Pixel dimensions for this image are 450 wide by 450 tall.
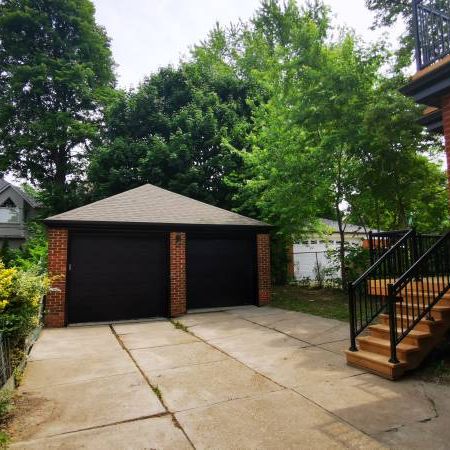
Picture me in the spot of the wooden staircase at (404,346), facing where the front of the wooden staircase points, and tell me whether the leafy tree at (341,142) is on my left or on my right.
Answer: on my right

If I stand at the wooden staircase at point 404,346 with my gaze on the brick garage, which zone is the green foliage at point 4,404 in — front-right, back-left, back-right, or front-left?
front-left

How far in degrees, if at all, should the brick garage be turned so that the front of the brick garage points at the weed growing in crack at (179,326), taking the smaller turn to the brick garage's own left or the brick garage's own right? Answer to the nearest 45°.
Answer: approximately 45° to the brick garage's own left

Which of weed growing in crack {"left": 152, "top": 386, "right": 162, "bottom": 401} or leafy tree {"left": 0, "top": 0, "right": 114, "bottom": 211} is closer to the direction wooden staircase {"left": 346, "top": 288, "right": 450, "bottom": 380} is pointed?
the weed growing in crack

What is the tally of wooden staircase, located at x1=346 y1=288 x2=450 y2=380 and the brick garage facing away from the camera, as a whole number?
0

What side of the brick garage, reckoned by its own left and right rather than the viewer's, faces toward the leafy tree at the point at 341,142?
left

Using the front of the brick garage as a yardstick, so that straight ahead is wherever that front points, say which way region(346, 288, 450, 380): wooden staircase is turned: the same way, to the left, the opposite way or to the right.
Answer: to the right

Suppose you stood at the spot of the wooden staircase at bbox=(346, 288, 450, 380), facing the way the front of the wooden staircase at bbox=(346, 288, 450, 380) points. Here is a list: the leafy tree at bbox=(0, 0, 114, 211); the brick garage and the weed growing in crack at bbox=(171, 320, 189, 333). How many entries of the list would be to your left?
0

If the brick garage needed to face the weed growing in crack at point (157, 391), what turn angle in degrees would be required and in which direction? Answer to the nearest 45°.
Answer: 0° — it already faces it

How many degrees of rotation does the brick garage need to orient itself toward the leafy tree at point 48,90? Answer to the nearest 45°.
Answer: approximately 135° to its right

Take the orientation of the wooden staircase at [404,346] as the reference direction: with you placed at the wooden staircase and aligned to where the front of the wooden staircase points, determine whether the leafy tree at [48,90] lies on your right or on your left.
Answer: on your right

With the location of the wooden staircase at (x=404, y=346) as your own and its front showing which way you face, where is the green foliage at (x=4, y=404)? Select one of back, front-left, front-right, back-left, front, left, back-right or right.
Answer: front

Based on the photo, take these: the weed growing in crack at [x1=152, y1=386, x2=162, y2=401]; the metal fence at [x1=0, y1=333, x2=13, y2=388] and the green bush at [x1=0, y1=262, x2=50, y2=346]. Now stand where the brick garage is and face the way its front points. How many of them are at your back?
0

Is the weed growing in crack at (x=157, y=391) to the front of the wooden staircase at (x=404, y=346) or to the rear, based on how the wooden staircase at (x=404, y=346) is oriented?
to the front

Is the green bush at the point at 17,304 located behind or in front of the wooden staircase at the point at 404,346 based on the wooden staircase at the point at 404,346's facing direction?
in front

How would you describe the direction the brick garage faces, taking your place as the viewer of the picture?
facing the viewer
